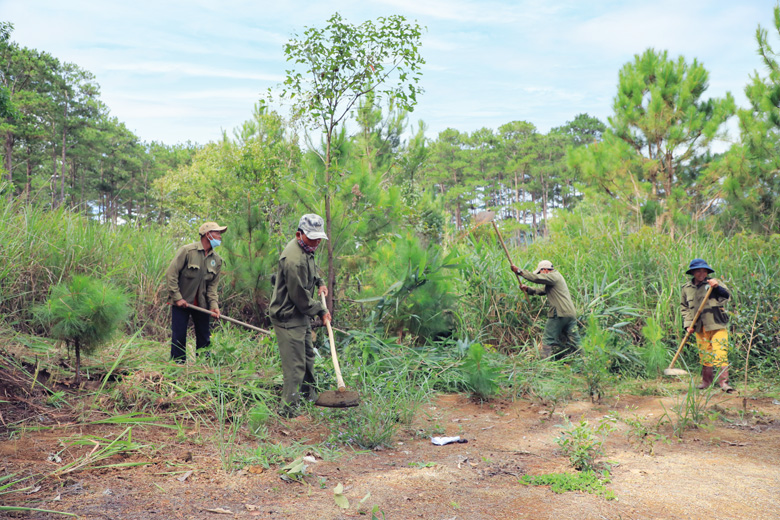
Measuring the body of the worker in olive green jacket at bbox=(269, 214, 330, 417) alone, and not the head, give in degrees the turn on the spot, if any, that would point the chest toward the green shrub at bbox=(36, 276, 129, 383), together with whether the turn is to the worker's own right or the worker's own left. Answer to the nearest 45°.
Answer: approximately 180°

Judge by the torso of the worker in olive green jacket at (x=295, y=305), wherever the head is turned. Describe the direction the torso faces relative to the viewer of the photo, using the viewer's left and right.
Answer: facing to the right of the viewer

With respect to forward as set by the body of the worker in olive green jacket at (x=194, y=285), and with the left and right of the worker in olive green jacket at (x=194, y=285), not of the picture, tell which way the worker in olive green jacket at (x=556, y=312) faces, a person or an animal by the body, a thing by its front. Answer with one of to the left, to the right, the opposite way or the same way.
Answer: the opposite way

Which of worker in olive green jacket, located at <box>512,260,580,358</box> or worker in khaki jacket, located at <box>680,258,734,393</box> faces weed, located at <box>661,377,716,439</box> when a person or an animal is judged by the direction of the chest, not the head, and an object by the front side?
worker in khaki jacket, located at <box>680,258,734,393</box>

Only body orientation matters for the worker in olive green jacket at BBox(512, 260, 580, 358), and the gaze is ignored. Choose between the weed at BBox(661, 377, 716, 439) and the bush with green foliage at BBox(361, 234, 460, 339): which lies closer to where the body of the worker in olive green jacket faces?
the bush with green foliage

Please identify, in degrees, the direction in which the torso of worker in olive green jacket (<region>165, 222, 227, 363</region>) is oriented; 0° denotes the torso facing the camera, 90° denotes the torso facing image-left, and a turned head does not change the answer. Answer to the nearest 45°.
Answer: approximately 315°

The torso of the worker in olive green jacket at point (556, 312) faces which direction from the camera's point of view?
to the viewer's left

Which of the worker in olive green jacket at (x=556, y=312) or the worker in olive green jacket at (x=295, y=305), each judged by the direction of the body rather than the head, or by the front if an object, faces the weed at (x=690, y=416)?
the worker in olive green jacket at (x=295, y=305)

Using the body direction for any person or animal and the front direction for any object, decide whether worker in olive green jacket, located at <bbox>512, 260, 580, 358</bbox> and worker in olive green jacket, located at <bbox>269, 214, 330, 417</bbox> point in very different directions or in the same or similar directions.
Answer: very different directions
